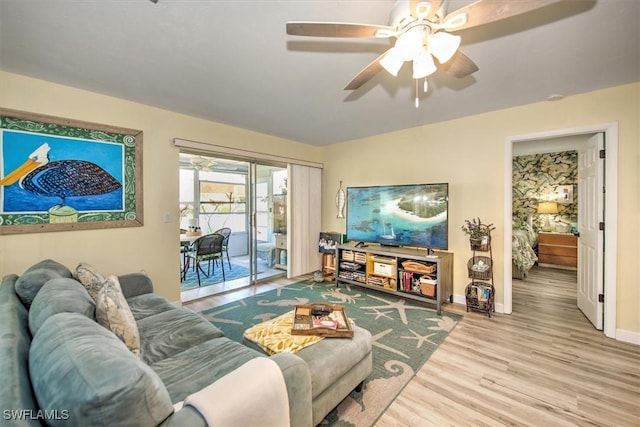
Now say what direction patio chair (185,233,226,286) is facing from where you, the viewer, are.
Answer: facing away from the viewer and to the left of the viewer

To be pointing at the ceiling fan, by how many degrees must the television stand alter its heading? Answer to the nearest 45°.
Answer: approximately 45° to its left

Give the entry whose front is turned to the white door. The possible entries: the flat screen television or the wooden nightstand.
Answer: the wooden nightstand

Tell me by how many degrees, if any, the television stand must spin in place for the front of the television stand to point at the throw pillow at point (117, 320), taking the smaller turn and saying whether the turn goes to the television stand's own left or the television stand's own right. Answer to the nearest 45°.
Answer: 0° — it already faces it

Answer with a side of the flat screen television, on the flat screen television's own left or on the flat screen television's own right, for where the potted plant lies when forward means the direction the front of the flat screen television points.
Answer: on the flat screen television's own left

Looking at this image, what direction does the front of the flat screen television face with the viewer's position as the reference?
facing the viewer and to the left of the viewer

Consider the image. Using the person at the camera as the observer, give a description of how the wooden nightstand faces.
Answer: facing the viewer

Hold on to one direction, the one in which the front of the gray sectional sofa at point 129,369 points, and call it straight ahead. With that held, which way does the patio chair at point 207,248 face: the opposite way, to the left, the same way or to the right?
to the left

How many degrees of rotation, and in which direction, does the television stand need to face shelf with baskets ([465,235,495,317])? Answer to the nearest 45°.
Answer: approximately 135° to its left

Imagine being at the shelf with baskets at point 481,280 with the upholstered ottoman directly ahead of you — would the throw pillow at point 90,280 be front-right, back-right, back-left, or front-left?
front-right

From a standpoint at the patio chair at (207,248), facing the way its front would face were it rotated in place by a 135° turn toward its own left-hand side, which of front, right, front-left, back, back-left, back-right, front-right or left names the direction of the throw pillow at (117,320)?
front

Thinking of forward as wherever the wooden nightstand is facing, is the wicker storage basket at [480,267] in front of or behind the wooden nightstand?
in front

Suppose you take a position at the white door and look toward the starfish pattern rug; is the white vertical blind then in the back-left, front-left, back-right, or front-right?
front-right

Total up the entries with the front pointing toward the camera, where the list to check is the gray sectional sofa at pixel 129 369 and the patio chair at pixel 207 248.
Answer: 0

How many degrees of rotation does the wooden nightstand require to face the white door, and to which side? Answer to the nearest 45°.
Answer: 0° — it already faces it

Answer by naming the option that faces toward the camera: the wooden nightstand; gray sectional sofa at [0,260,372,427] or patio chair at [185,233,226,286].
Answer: the wooden nightstand

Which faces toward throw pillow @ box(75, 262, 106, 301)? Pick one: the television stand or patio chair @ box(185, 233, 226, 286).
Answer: the television stand

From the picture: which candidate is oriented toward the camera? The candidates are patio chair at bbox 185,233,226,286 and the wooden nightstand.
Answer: the wooden nightstand

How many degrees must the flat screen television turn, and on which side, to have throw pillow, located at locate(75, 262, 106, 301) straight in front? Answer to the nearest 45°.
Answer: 0° — it already faces it
